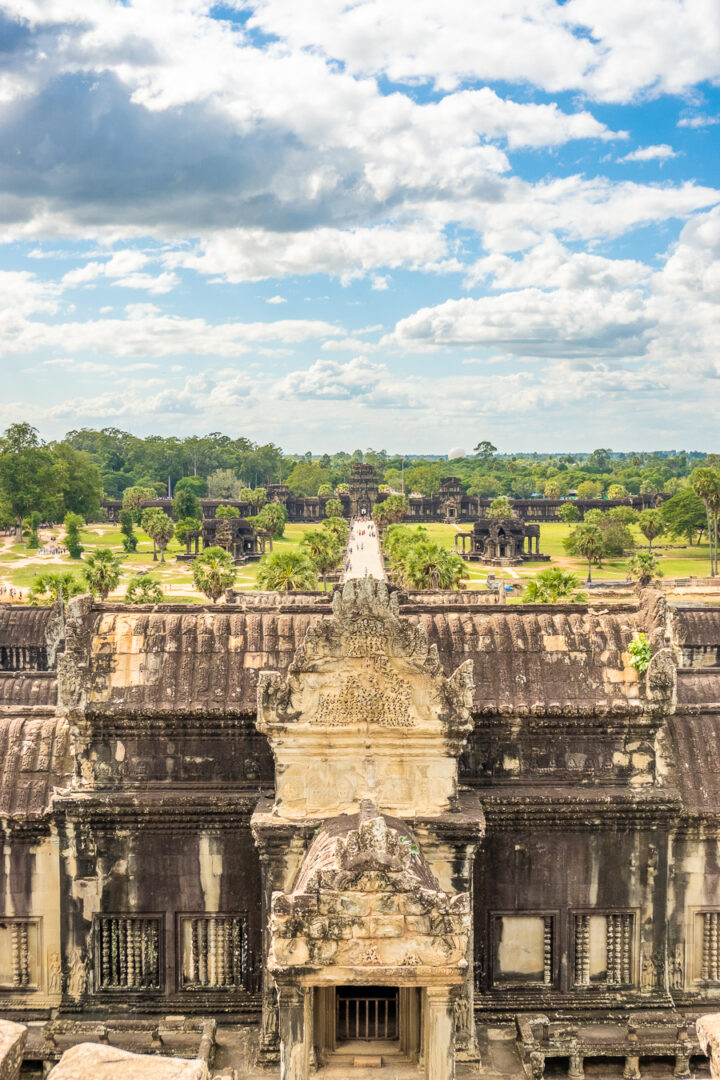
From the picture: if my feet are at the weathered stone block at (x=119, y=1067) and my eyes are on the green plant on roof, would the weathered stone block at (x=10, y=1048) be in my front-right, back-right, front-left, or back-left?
back-left

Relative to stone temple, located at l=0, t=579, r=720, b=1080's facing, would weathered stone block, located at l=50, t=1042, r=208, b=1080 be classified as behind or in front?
in front

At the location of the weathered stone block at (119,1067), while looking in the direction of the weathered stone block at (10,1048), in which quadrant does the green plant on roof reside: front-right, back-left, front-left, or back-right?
back-right

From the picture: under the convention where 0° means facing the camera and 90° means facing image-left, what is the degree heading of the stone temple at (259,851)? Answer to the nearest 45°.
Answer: approximately 0°

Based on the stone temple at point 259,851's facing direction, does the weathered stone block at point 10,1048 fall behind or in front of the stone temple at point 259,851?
in front

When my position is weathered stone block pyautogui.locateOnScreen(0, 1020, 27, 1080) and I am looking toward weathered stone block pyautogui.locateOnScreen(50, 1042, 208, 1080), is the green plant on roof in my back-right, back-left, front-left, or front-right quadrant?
front-left
